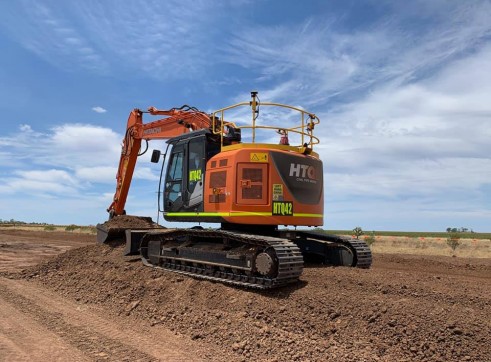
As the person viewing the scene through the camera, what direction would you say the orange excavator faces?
facing away from the viewer and to the left of the viewer
